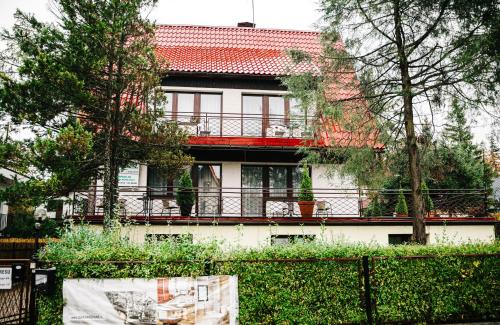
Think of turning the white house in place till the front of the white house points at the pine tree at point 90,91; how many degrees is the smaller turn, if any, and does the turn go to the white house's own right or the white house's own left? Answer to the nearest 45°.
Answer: approximately 45° to the white house's own right

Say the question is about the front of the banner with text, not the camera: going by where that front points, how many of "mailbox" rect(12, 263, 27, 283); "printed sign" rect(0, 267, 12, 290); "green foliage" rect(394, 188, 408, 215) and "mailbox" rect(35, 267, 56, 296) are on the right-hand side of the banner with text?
3

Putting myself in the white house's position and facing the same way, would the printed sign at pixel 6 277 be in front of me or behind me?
in front

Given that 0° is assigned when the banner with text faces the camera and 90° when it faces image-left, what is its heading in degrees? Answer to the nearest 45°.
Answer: approximately 0°

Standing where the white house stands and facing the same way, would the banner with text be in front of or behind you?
in front

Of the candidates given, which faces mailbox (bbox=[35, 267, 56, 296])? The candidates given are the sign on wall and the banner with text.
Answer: the sign on wall

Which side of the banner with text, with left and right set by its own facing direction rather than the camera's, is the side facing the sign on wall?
back

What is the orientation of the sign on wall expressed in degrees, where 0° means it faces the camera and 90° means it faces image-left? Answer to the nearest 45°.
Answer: approximately 0°
